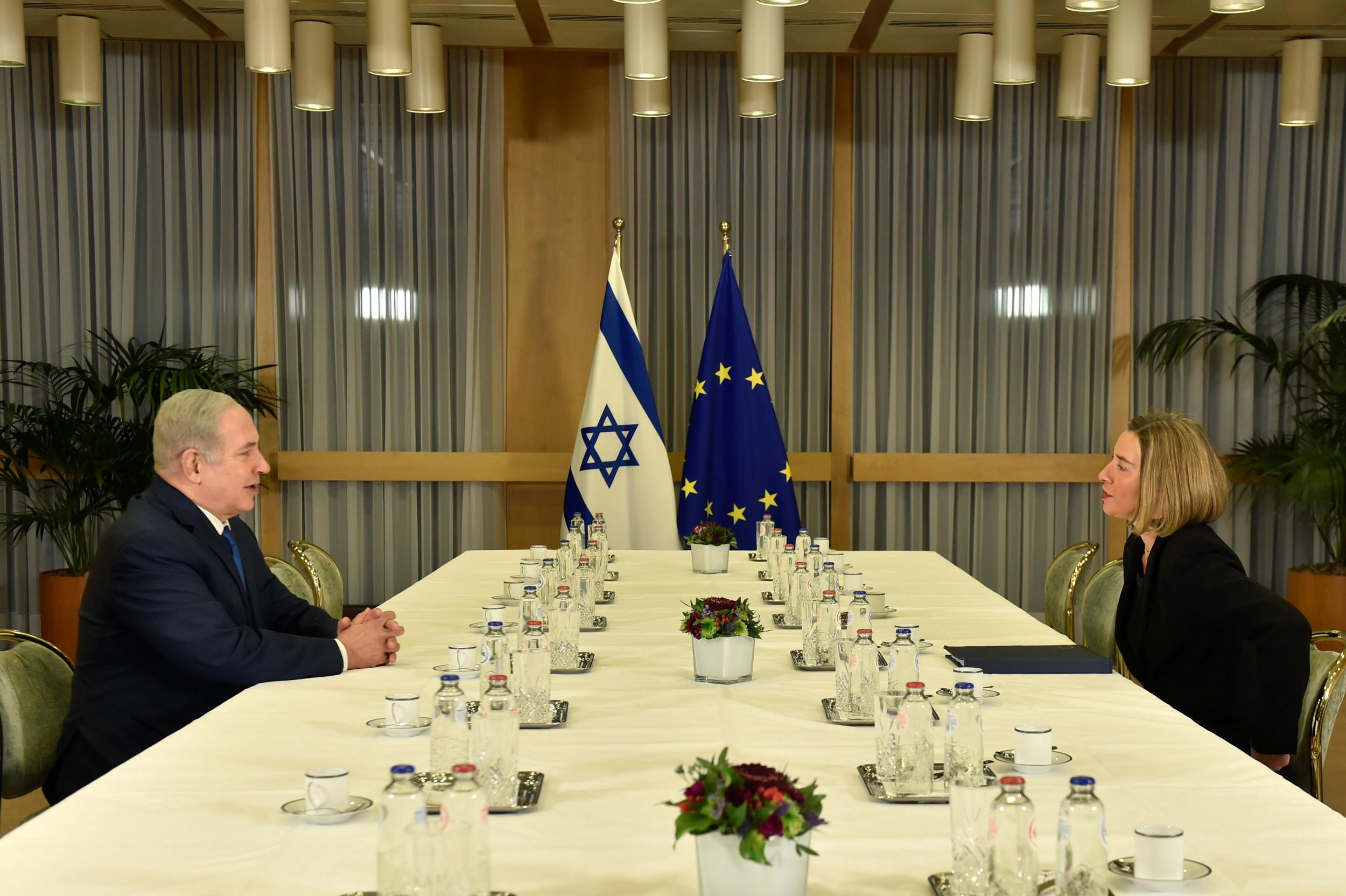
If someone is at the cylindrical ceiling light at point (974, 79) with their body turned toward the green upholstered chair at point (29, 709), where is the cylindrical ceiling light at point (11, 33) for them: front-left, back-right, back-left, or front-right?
front-right

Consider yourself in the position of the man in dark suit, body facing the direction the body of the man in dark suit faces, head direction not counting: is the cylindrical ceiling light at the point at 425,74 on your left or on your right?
on your left

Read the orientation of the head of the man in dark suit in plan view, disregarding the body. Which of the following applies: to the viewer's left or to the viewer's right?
to the viewer's right

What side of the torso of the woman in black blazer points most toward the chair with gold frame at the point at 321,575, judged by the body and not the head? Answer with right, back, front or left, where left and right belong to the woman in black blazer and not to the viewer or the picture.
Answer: front

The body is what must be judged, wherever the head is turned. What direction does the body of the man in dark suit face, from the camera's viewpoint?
to the viewer's right

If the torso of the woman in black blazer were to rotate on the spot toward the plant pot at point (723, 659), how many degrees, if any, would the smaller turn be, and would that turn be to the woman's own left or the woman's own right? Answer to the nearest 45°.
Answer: approximately 45° to the woman's own left

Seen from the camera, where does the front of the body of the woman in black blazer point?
to the viewer's left

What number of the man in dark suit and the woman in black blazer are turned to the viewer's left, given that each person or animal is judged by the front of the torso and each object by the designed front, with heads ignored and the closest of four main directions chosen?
1

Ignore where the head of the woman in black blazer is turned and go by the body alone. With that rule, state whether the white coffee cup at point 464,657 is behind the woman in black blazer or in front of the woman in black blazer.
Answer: in front

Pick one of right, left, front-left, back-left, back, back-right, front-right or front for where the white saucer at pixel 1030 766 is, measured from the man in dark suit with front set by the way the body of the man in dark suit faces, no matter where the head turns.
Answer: front-right

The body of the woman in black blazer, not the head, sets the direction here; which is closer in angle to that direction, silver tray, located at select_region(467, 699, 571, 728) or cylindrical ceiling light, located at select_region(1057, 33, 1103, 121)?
the silver tray

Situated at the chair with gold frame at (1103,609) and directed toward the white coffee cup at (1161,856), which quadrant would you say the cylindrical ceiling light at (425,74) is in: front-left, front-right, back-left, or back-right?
back-right

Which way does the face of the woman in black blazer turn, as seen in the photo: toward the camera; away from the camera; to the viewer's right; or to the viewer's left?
to the viewer's left

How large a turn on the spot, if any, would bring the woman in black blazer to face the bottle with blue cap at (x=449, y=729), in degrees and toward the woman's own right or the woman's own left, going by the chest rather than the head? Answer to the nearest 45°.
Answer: approximately 45° to the woman's own left

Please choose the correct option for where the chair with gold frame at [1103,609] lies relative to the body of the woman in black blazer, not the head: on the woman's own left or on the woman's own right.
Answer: on the woman's own right
